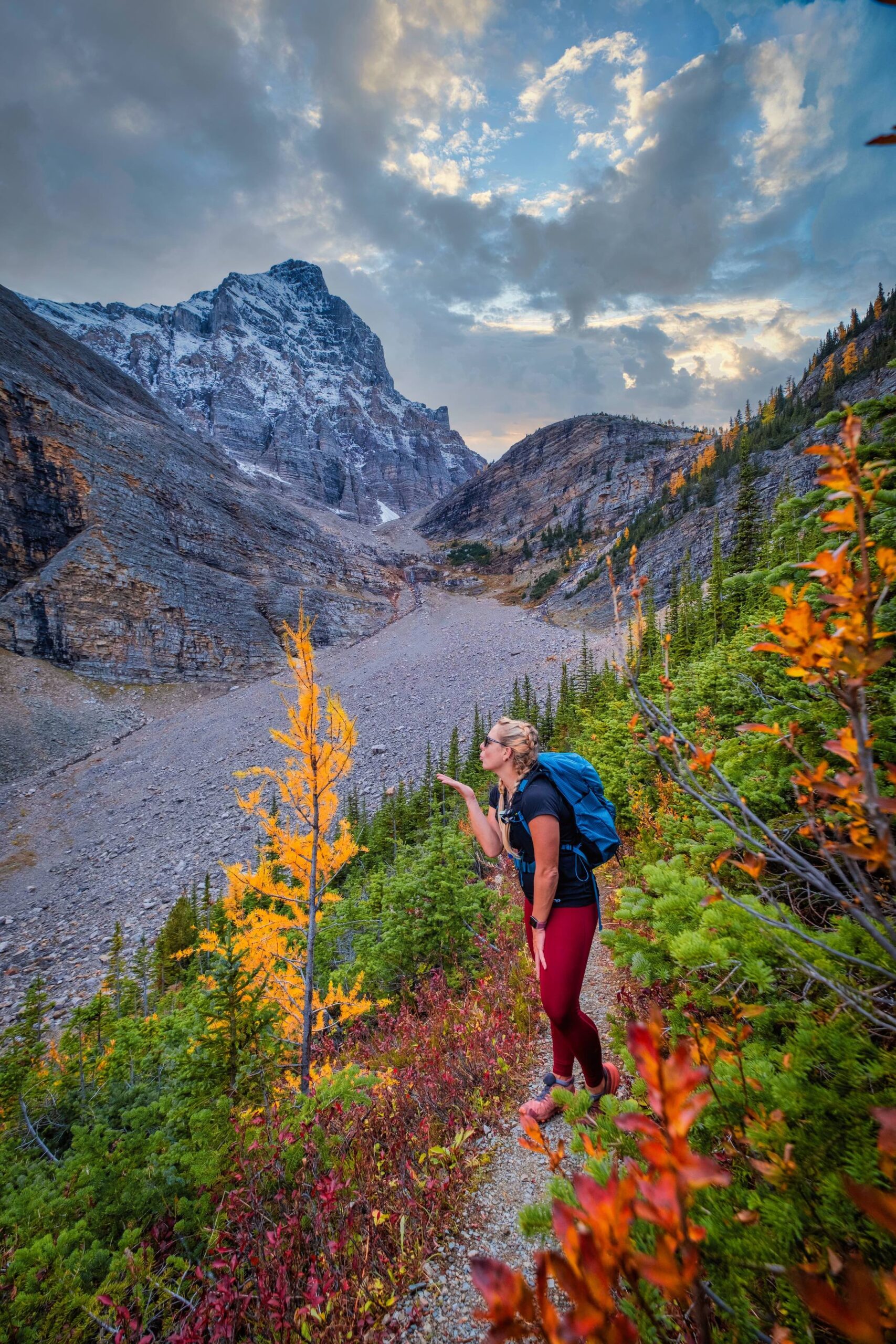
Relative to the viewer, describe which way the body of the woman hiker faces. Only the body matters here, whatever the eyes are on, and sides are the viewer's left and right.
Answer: facing to the left of the viewer

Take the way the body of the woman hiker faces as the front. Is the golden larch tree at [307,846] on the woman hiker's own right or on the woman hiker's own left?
on the woman hiker's own right

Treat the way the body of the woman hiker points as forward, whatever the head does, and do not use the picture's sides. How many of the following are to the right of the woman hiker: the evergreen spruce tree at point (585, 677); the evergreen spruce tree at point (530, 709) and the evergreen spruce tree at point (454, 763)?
3

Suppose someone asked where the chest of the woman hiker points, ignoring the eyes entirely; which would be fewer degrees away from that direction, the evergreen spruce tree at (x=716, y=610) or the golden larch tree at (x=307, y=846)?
the golden larch tree

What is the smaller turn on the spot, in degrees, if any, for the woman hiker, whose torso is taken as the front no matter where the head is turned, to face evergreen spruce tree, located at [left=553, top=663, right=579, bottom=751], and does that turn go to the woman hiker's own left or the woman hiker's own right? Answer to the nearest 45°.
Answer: approximately 90° to the woman hiker's own right

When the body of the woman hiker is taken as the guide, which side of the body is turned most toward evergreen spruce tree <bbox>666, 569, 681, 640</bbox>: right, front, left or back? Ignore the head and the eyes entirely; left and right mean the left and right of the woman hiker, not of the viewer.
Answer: right

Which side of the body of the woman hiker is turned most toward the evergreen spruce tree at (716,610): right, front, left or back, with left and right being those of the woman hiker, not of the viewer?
right

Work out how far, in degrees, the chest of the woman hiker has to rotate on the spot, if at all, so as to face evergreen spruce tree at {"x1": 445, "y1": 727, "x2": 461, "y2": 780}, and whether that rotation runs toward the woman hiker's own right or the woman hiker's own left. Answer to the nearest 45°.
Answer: approximately 90° to the woman hiker's own right

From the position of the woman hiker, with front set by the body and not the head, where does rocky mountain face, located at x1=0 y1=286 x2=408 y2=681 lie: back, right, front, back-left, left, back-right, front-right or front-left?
front-right
